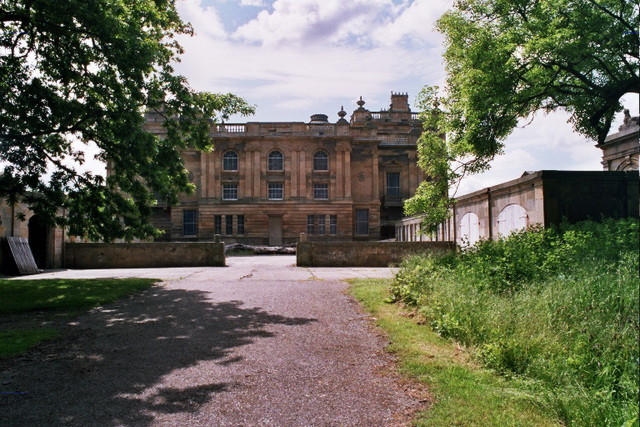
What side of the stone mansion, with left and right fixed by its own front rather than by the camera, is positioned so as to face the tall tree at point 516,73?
front

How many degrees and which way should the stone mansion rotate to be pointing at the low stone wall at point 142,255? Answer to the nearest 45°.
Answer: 0° — it already faces it

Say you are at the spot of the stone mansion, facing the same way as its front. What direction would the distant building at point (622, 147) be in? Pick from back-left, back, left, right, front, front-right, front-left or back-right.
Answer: front-left

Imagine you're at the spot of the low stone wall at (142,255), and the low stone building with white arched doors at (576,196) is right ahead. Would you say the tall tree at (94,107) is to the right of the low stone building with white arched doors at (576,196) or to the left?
right

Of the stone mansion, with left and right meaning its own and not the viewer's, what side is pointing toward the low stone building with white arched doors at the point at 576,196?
front

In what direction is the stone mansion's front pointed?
toward the camera
